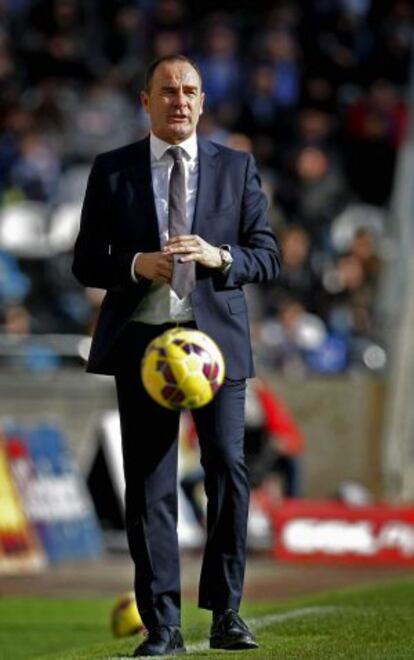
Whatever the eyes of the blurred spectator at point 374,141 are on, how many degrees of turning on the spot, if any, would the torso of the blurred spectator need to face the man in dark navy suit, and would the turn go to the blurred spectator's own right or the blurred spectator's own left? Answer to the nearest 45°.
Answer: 0° — they already face them

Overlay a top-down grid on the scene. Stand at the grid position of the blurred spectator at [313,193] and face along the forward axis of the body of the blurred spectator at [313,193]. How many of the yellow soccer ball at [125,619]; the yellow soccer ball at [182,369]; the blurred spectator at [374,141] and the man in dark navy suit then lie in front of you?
3

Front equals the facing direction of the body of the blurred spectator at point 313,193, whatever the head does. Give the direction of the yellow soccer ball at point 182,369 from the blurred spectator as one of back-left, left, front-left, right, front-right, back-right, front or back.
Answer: front

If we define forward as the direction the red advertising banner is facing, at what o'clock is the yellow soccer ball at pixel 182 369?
The yellow soccer ball is roughly at 12 o'clock from the red advertising banner.

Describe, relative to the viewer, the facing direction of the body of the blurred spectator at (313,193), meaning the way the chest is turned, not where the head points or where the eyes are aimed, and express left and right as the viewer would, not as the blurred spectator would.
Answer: facing the viewer

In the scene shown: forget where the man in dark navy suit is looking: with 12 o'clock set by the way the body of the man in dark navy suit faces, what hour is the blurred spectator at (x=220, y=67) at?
The blurred spectator is roughly at 6 o'clock from the man in dark navy suit.

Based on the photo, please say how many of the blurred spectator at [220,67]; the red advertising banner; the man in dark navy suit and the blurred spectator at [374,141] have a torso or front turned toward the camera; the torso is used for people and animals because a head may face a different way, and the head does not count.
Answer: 4

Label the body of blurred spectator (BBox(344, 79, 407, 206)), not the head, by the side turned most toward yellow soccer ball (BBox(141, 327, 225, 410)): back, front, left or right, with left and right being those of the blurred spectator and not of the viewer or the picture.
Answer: front

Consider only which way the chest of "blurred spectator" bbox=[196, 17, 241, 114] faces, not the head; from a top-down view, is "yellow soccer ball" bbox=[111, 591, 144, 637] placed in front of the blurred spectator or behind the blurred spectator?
in front

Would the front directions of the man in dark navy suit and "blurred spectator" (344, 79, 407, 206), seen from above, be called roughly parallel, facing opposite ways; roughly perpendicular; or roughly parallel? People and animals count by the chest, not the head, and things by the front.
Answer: roughly parallel

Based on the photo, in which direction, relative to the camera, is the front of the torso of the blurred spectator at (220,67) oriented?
toward the camera

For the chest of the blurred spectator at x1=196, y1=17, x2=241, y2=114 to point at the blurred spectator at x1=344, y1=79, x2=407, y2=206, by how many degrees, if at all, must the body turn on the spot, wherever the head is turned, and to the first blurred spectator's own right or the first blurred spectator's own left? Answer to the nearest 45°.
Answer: approximately 90° to the first blurred spectator's own left

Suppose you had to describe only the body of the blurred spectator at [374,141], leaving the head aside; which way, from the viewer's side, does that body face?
toward the camera
